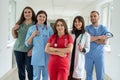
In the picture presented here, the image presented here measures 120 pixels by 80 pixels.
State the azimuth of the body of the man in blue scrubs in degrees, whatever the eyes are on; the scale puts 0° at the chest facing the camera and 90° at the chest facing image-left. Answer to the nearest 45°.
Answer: approximately 0°

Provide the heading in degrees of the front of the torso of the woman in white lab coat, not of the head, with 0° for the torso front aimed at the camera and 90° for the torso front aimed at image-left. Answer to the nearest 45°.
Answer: approximately 45°
